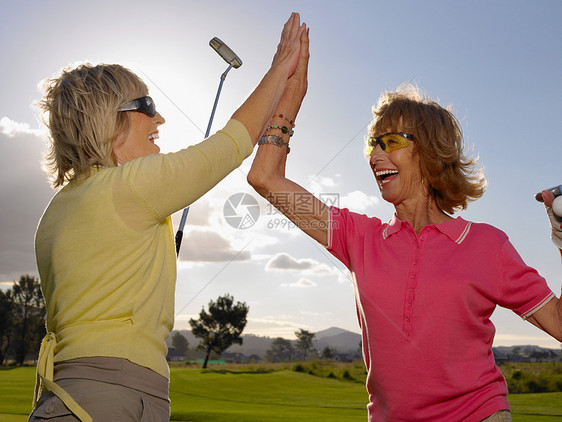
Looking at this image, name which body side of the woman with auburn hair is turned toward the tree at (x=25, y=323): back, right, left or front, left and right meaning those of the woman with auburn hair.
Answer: right

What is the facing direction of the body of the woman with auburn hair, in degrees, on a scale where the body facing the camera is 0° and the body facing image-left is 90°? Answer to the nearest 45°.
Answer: approximately 45°

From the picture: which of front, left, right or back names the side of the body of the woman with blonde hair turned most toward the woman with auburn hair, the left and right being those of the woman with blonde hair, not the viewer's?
front

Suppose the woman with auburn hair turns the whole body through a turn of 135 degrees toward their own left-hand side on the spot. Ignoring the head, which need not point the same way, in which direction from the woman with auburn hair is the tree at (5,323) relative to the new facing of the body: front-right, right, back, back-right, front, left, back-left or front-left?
back-left

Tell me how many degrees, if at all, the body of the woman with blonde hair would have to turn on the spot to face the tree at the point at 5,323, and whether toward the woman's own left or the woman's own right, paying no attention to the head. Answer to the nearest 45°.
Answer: approximately 45° to the woman's own left

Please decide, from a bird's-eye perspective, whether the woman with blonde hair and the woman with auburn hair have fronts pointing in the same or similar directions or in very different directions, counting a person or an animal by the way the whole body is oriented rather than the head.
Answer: very different directions

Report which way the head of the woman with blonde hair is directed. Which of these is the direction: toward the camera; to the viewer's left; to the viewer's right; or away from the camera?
to the viewer's right

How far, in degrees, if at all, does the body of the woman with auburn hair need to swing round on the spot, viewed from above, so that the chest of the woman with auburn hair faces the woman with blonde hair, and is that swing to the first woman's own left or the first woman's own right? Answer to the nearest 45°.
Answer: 0° — they already face them

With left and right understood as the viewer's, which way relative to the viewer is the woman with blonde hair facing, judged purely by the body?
facing away from the viewer and to the right of the viewer
